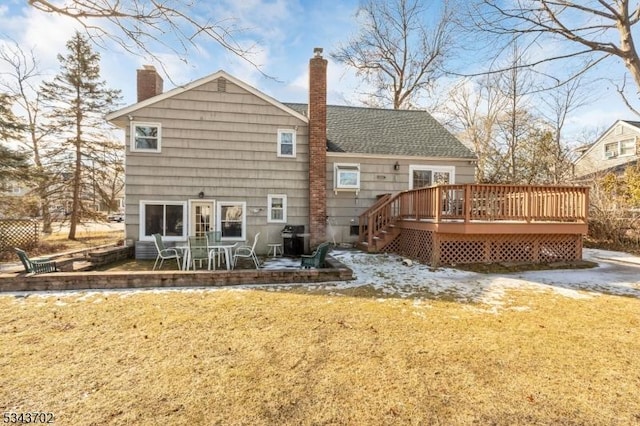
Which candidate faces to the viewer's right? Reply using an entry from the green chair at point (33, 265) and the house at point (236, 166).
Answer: the green chair

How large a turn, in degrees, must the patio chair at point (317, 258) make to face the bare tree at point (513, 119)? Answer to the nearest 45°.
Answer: approximately 135° to its right

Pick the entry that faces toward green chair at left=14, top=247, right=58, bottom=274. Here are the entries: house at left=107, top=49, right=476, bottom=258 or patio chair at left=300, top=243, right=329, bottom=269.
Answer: the patio chair

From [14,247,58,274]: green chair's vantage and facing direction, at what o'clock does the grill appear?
The grill is roughly at 12 o'clock from the green chair.

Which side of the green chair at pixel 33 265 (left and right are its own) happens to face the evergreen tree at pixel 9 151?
left

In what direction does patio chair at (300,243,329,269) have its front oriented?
to the viewer's left

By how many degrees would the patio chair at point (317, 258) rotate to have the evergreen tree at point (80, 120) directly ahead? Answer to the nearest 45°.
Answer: approximately 45° to its right

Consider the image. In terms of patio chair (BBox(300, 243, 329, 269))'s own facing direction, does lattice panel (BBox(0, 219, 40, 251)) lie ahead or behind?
ahead

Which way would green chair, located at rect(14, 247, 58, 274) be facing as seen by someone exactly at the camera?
facing to the right of the viewer

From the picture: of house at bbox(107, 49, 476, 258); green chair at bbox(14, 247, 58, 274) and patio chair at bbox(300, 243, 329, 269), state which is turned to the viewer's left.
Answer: the patio chair

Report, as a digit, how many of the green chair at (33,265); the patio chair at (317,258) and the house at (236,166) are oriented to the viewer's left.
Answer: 1

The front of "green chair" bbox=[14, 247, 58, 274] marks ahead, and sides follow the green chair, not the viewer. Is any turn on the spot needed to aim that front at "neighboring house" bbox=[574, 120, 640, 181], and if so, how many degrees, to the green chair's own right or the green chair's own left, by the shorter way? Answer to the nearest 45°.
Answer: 0° — it already faces it

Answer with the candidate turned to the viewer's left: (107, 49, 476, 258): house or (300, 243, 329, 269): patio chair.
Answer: the patio chair

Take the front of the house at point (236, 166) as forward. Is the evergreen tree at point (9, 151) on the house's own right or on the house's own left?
on the house's own left

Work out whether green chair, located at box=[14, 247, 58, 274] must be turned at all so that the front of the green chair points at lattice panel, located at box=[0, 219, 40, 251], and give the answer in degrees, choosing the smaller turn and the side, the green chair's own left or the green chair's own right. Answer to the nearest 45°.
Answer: approximately 90° to the green chair's own left

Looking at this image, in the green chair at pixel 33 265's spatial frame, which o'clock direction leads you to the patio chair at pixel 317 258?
The patio chair is roughly at 1 o'clock from the green chair.

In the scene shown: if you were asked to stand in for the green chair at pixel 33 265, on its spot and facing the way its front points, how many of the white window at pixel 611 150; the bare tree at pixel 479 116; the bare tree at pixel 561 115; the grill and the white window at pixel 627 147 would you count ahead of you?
5

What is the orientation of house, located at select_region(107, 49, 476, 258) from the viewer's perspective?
away from the camera
